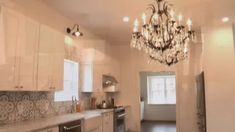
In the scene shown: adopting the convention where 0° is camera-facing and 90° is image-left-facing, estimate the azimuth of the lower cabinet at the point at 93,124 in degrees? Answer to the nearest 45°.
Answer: approximately 315°

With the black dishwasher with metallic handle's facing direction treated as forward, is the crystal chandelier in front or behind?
in front

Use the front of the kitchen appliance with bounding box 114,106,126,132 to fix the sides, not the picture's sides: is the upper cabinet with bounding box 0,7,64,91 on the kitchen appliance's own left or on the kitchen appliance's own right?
on the kitchen appliance's own right

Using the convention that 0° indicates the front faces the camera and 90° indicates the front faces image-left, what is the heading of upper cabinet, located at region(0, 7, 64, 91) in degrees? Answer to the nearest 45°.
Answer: approximately 315°

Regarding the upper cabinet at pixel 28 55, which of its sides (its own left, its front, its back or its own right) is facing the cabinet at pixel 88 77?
left

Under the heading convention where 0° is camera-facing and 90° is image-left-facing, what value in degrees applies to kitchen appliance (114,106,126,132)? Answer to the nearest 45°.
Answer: approximately 315°

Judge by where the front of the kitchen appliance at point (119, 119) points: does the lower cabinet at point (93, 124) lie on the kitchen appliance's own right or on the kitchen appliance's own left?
on the kitchen appliance's own right
